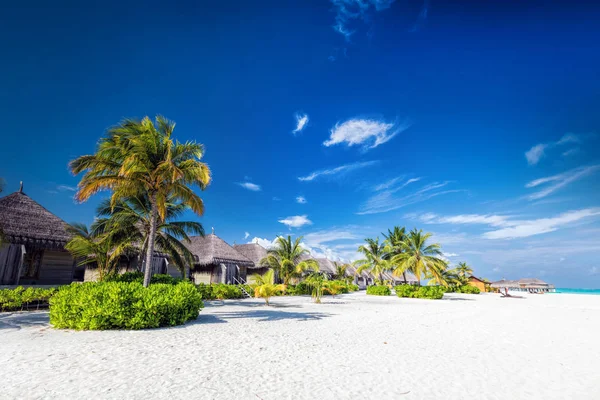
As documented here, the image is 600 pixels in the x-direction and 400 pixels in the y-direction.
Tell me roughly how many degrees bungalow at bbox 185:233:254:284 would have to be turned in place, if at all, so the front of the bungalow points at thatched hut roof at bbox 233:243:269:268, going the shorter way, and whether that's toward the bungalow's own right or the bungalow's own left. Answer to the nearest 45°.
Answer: approximately 90° to the bungalow's own left

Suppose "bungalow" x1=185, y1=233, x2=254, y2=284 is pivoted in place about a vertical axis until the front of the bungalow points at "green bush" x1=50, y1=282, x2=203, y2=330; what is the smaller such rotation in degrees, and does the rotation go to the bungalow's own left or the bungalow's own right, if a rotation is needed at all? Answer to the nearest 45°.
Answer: approximately 45° to the bungalow's own right

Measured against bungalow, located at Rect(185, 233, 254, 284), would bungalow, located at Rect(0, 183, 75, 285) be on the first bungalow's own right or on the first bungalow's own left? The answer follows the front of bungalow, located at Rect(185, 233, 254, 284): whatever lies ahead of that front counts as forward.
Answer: on the first bungalow's own right

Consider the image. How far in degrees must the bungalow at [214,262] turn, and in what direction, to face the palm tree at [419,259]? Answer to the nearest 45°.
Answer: approximately 45° to its left

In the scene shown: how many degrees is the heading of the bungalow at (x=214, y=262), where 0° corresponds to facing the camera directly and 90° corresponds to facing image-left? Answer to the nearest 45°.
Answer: approximately 315°

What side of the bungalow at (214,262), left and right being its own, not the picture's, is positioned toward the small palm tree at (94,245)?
right
